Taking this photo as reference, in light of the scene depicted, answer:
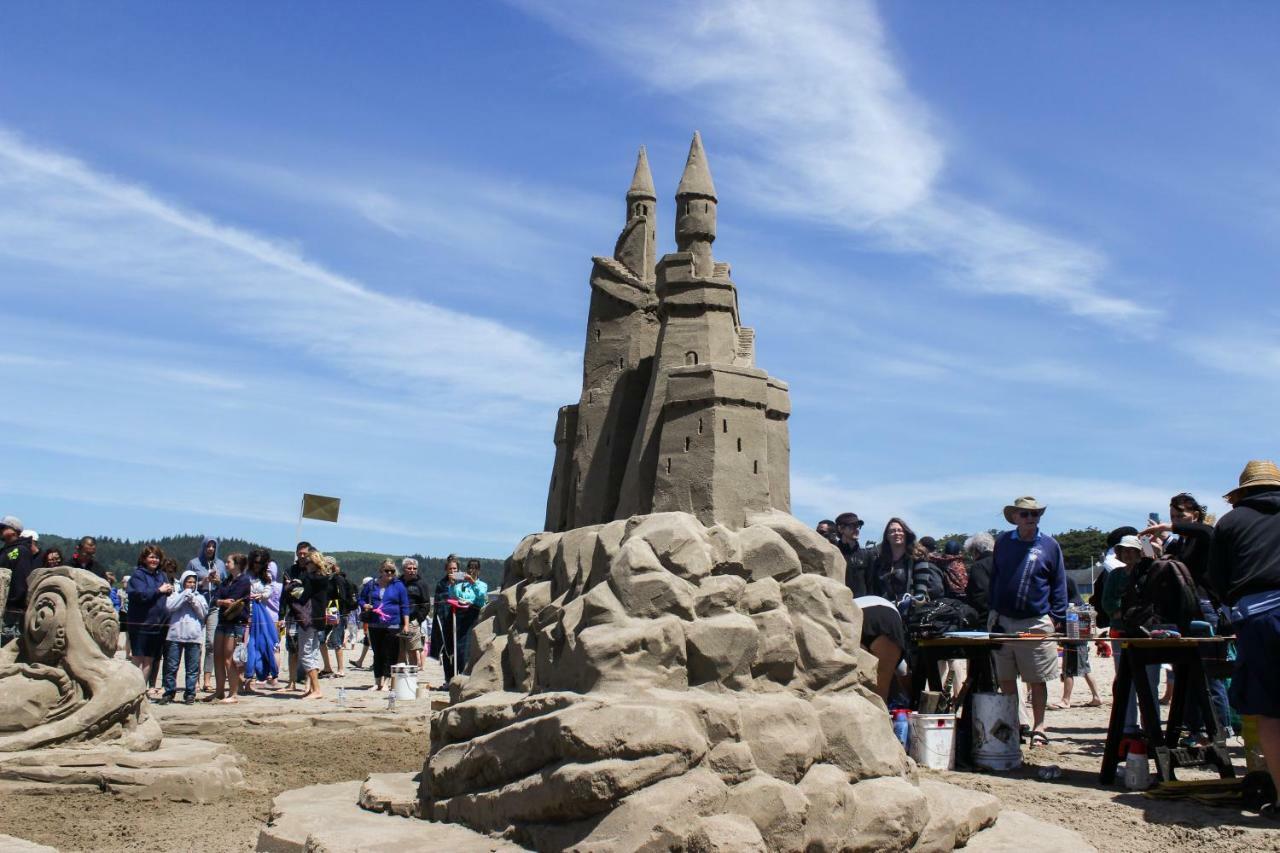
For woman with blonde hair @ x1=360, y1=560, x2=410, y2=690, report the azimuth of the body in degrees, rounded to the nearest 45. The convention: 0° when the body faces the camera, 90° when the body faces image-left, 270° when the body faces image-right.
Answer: approximately 0°

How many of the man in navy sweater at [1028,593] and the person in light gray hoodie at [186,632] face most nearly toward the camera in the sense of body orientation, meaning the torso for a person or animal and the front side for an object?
2

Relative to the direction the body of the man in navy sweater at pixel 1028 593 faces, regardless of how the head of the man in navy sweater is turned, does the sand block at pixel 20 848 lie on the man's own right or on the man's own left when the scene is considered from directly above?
on the man's own right

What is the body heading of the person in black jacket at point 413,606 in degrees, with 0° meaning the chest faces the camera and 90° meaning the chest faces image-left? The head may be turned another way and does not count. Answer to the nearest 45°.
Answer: approximately 45°

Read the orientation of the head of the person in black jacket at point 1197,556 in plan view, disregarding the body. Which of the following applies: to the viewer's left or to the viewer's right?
to the viewer's left

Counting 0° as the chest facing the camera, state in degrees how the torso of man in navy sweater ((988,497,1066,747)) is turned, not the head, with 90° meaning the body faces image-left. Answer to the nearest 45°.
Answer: approximately 0°

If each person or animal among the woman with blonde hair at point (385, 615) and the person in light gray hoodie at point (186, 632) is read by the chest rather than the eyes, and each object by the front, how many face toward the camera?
2

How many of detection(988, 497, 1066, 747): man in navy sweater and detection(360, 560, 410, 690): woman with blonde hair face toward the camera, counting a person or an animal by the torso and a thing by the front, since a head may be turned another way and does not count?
2

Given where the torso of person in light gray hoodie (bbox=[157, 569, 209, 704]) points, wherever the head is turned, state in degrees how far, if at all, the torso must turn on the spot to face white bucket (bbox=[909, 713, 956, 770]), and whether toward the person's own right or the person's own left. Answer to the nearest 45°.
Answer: approximately 45° to the person's own left

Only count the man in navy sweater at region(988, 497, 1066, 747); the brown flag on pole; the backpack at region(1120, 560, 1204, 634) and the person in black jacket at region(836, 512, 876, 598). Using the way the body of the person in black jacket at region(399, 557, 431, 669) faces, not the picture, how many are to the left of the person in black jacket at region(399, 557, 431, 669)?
3
